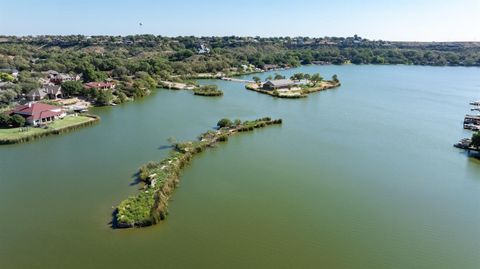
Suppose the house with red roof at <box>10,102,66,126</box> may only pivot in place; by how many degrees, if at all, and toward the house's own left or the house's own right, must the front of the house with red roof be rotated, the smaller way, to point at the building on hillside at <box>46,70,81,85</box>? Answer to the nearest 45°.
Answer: approximately 135° to the house's own left

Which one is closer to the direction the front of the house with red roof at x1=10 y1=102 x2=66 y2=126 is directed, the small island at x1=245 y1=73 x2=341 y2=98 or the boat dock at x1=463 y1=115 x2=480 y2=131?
the boat dock

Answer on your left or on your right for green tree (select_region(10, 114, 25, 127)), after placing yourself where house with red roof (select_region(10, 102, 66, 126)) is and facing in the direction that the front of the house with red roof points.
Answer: on your right

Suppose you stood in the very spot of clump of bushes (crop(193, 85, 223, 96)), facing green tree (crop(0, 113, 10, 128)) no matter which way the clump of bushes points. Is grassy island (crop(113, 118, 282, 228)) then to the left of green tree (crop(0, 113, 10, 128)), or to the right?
left

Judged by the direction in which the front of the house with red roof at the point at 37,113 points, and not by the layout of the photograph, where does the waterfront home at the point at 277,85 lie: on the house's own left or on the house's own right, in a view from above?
on the house's own left

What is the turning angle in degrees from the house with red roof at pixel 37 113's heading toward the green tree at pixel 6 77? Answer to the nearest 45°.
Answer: approximately 135° to its left

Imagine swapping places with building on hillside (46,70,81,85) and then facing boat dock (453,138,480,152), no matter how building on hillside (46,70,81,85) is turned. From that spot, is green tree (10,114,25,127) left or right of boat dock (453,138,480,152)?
right

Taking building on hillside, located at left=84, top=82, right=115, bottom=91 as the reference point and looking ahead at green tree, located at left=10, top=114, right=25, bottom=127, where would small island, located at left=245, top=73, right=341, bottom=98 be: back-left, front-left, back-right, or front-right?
back-left

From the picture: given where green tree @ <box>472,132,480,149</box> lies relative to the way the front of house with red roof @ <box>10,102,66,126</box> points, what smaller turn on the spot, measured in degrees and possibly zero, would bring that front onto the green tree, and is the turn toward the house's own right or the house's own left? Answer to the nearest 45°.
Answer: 0° — it already faces it

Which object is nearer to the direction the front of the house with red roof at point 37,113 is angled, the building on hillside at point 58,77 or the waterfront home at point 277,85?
the waterfront home

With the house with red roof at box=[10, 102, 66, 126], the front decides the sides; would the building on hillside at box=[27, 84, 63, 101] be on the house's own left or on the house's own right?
on the house's own left

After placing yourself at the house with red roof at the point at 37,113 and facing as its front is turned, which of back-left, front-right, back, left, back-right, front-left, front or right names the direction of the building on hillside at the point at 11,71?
back-left

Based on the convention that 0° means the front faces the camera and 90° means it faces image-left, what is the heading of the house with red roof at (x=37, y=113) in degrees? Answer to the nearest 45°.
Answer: approximately 315°

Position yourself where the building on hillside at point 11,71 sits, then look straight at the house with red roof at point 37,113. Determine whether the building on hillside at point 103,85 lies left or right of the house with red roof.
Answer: left
